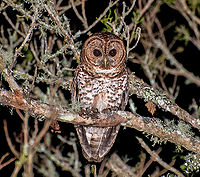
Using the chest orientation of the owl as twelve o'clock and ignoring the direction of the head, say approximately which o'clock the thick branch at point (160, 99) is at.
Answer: The thick branch is roughly at 10 o'clock from the owl.

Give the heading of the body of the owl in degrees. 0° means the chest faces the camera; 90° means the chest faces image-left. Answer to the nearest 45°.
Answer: approximately 0°
